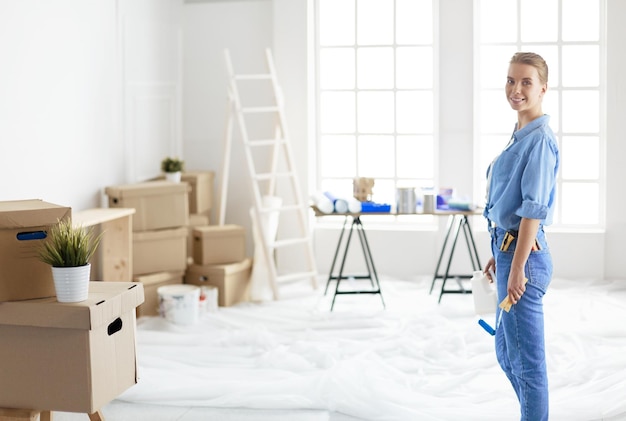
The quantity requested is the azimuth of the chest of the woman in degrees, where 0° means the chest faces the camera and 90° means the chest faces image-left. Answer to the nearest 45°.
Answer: approximately 90°

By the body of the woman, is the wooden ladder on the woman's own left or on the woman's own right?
on the woman's own right

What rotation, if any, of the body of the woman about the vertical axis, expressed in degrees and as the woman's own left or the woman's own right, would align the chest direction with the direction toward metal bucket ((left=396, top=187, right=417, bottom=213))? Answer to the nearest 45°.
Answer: approximately 90° to the woman's own right

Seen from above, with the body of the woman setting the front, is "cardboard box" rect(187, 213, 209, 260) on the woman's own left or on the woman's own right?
on the woman's own right

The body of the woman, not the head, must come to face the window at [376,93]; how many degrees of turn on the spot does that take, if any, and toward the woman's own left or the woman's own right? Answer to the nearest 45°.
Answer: approximately 90° to the woman's own right

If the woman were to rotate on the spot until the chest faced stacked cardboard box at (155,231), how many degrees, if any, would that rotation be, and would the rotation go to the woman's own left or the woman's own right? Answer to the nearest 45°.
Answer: approximately 45° to the woman's own right

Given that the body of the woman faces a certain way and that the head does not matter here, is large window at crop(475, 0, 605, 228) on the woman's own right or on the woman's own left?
on the woman's own right

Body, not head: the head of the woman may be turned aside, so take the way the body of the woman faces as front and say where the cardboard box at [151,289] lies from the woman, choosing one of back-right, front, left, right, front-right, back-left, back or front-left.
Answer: front-right

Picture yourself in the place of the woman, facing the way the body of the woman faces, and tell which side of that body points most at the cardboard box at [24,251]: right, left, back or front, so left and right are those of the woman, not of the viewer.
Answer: front
